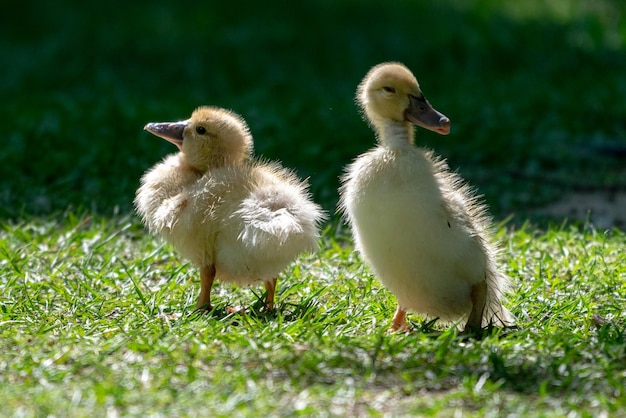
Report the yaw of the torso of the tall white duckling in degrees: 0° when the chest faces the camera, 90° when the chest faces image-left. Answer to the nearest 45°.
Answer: approximately 45°

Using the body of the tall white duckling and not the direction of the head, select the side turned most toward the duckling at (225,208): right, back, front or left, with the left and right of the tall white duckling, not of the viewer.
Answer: right
